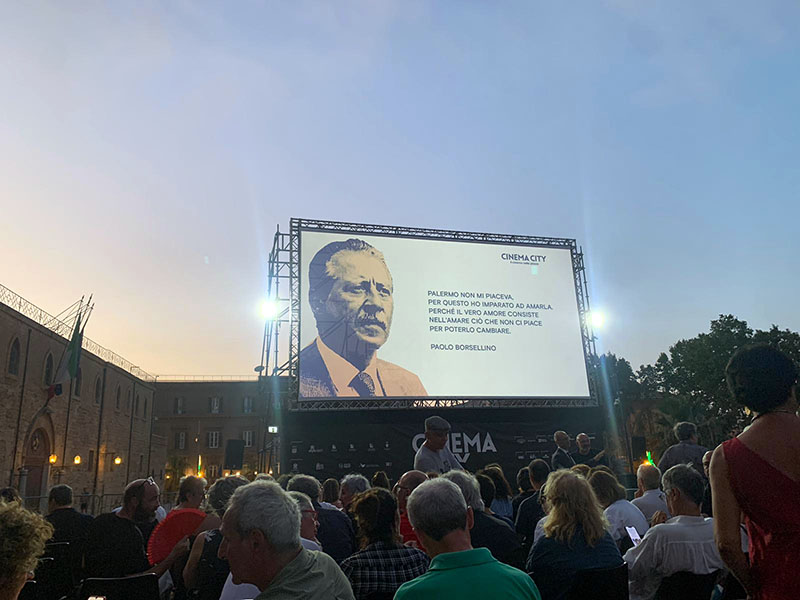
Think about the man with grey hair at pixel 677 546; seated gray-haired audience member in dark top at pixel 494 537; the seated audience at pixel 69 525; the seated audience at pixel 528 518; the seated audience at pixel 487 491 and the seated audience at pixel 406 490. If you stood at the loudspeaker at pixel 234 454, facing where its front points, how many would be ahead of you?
6

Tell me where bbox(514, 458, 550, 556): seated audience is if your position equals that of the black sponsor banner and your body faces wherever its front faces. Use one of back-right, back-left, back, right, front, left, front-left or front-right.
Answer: front

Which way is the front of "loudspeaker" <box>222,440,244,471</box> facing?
toward the camera

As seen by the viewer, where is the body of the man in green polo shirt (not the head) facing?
away from the camera

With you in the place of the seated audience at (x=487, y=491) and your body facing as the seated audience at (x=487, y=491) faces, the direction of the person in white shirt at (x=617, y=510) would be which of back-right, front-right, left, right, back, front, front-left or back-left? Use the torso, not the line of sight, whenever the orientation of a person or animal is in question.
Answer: back-right

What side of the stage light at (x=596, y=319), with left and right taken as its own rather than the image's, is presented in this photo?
front

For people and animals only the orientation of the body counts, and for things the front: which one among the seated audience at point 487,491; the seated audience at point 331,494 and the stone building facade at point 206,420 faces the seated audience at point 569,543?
the stone building facade

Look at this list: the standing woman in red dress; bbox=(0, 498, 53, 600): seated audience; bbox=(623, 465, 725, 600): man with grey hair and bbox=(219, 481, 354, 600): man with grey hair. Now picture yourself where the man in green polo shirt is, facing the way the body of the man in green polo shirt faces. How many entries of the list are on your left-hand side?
2

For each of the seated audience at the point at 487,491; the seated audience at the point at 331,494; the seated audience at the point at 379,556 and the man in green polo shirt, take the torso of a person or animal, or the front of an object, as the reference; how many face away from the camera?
4

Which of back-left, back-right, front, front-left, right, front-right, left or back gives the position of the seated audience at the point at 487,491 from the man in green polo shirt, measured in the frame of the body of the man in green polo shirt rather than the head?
front

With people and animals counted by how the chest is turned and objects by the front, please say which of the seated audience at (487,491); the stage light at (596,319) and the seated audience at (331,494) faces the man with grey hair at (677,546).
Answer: the stage light

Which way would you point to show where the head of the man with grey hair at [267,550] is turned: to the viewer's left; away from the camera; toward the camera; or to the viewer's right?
to the viewer's left

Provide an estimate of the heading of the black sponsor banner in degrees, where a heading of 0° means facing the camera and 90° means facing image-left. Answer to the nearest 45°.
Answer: approximately 0°

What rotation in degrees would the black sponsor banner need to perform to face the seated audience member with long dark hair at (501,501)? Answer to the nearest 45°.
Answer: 0° — it already faces them

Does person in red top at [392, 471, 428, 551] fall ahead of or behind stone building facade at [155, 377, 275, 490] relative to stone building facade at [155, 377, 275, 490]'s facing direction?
ahead

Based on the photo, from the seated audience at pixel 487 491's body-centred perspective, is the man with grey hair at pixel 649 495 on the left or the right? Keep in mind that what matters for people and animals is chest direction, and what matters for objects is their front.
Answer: on their right
